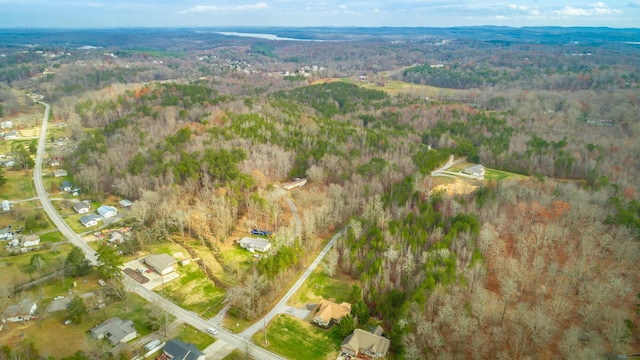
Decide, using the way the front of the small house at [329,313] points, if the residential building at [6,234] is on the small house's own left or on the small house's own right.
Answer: on the small house's own right

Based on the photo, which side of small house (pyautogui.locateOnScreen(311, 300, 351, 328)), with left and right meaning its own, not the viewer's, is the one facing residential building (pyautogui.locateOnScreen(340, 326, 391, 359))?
left

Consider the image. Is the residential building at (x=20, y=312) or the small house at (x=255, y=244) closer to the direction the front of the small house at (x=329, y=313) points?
the residential building

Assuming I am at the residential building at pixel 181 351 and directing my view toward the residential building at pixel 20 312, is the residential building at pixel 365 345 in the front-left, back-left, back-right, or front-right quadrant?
back-right

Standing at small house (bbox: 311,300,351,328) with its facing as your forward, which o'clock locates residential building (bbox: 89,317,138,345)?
The residential building is roughly at 1 o'clock from the small house.

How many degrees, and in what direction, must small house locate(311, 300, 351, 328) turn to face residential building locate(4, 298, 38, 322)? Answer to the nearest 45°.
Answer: approximately 45° to its right

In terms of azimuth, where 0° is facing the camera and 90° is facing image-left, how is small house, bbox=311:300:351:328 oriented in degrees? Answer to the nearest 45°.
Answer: approximately 45°

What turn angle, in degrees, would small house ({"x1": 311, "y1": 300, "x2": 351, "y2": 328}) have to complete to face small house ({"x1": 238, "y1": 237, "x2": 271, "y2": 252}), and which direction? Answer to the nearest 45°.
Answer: approximately 90° to its right

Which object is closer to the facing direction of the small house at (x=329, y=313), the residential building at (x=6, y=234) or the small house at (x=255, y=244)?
the residential building

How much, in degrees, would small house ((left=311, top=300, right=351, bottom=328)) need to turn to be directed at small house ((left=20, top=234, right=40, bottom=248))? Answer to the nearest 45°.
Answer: approximately 45° to its right
